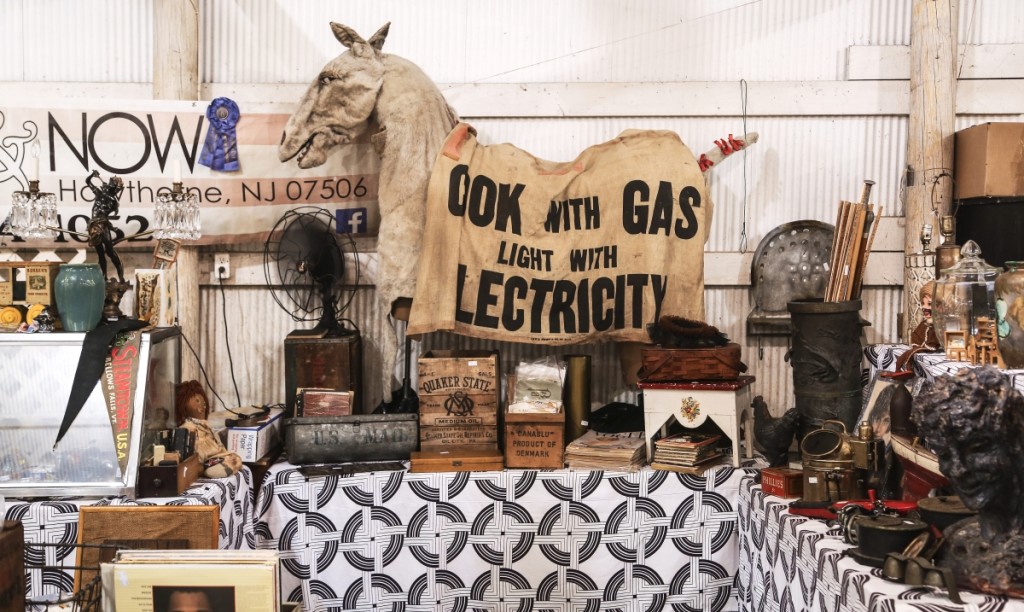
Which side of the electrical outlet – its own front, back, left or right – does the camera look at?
front

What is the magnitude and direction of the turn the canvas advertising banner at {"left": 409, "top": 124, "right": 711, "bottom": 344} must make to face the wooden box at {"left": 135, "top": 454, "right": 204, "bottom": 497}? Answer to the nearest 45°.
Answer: approximately 45° to its right

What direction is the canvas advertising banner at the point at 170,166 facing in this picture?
toward the camera

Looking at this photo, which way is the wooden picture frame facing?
toward the camera

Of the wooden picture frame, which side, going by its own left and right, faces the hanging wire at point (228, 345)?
back

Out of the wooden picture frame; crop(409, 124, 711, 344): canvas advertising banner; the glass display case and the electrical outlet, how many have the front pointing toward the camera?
4
